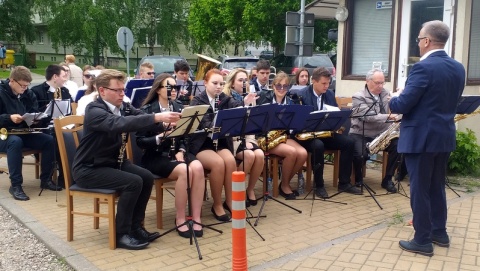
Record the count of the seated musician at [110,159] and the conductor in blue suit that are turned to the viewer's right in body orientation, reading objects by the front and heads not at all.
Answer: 1

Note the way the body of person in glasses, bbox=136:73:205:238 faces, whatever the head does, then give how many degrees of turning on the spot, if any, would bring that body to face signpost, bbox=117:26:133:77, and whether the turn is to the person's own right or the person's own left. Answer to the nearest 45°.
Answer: approximately 135° to the person's own left

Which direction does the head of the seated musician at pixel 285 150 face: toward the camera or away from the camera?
toward the camera

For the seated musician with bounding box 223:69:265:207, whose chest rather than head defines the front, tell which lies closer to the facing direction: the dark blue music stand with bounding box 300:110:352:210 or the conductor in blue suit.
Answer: the conductor in blue suit

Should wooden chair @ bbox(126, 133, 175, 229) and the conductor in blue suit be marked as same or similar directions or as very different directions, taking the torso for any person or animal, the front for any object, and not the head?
very different directions

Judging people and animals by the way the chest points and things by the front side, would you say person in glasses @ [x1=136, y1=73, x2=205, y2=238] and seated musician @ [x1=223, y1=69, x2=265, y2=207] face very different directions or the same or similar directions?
same or similar directions

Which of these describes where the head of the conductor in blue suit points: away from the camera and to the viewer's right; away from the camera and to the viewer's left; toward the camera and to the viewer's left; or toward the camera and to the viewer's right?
away from the camera and to the viewer's left

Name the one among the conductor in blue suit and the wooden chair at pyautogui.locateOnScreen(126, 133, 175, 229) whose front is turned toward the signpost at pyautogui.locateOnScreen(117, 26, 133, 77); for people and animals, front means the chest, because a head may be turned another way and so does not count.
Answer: the conductor in blue suit

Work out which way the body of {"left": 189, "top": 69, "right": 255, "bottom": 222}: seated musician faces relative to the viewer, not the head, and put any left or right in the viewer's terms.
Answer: facing the viewer and to the right of the viewer

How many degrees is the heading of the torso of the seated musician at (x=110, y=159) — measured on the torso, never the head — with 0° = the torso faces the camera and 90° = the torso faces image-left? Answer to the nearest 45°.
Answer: approximately 270°

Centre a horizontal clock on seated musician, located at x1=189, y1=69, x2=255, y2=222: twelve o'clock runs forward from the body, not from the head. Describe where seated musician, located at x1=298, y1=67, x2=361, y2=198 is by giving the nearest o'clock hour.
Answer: seated musician, located at x1=298, y1=67, x2=361, y2=198 is roughly at 9 o'clock from seated musician, located at x1=189, y1=69, x2=255, y2=222.

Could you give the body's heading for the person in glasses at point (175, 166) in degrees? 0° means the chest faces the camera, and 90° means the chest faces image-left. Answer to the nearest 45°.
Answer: approximately 315°

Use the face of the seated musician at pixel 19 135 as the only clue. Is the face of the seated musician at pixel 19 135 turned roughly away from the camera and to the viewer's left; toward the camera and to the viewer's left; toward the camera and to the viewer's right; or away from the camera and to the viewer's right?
toward the camera and to the viewer's right

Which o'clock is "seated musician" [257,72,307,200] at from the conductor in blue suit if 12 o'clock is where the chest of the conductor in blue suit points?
The seated musician is roughly at 12 o'clock from the conductor in blue suit.
